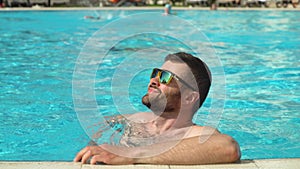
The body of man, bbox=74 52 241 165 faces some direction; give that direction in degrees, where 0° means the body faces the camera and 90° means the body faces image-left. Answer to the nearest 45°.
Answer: approximately 45°

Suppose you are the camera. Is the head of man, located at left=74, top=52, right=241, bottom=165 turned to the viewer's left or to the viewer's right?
to the viewer's left
